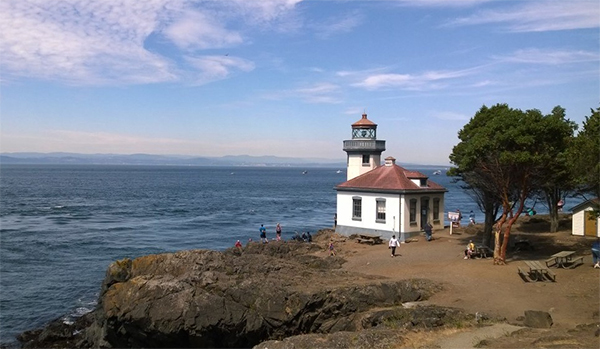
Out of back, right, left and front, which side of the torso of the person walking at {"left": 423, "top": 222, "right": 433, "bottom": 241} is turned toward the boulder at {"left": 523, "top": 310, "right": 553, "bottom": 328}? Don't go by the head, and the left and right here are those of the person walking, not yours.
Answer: back

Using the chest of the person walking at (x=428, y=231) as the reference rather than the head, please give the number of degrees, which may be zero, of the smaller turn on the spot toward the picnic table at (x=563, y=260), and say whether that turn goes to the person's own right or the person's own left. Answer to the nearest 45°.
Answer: approximately 135° to the person's own right

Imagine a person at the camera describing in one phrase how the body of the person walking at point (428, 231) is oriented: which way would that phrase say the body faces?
away from the camera

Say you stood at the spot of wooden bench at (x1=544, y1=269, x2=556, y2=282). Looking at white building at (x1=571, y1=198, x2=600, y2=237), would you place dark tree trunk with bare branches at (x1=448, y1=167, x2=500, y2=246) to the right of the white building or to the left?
left

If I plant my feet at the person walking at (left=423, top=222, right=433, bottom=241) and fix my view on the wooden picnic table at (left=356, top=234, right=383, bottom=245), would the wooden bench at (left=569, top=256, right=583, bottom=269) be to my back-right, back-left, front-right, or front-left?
back-left

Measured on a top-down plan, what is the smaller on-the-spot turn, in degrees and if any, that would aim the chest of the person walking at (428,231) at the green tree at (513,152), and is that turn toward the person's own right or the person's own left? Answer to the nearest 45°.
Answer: approximately 135° to the person's own right
